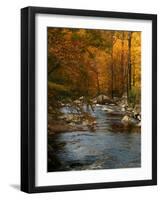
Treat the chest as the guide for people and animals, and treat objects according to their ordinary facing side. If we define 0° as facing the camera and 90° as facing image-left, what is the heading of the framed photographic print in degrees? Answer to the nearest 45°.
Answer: approximately 315°
